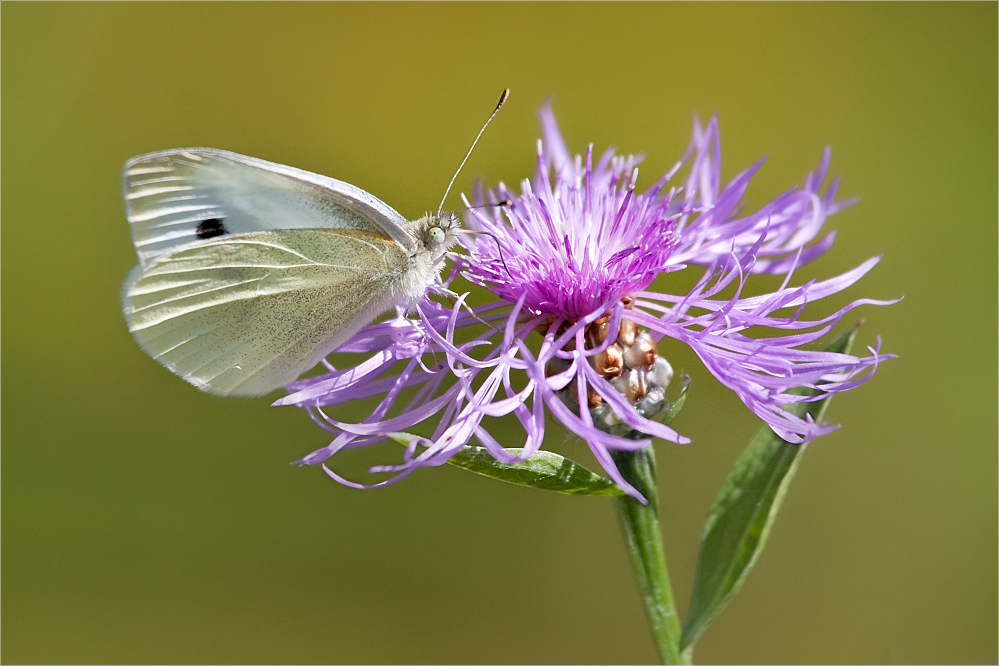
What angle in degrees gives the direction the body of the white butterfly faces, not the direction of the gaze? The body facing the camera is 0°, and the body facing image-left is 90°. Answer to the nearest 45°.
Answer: approximately 270°
